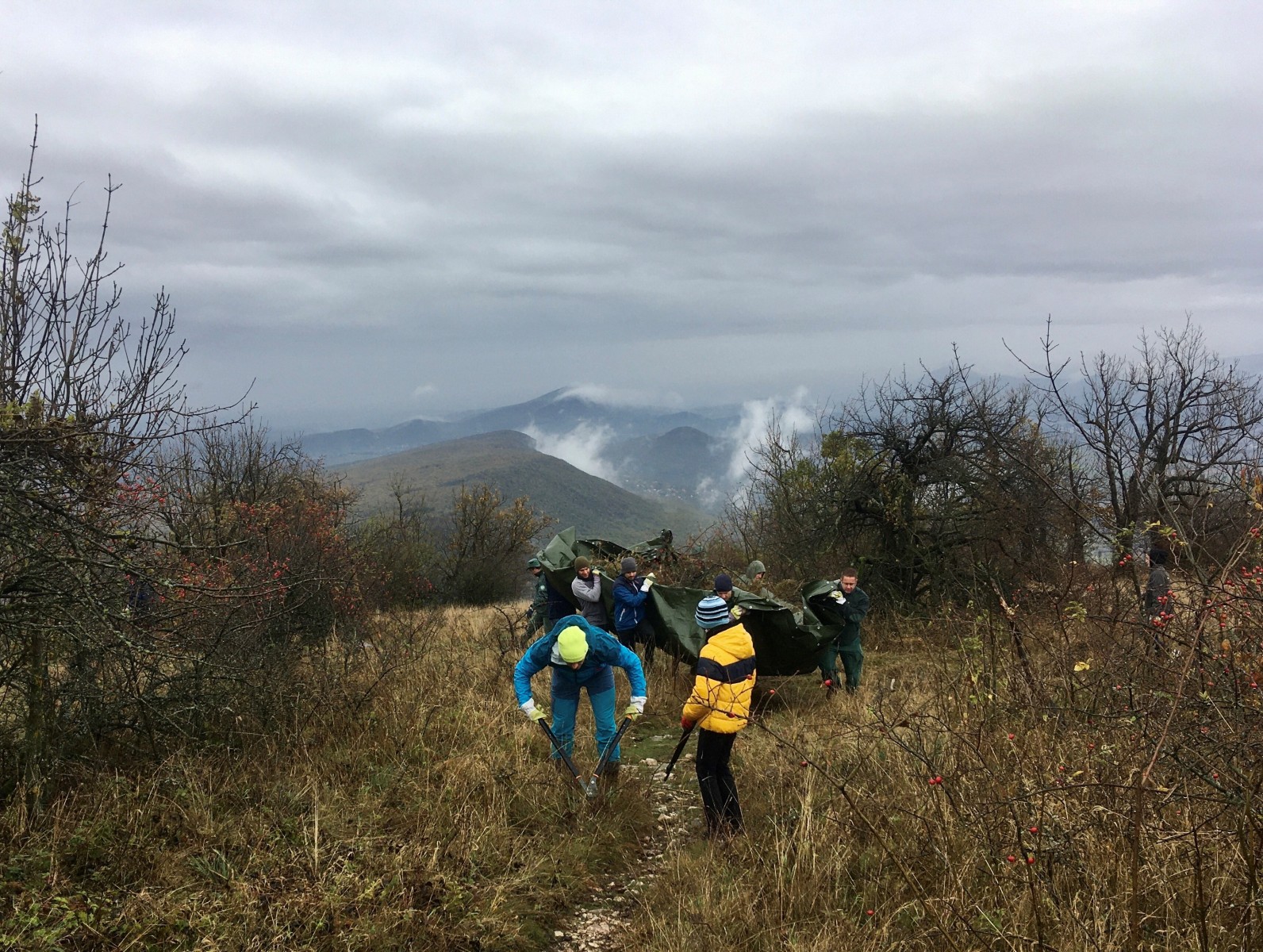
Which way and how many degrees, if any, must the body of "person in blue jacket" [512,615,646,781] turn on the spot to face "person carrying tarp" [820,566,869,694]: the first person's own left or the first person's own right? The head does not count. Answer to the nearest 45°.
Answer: approximately 135° to the first person's own left

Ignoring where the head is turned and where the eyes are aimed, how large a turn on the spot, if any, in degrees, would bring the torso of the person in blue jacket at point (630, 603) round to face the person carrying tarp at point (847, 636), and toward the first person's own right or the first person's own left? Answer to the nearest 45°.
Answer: approximately 45° to the first person's own left

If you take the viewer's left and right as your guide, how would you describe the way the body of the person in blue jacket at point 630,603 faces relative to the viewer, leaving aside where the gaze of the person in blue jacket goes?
facing the viewer and to the right of the viewer

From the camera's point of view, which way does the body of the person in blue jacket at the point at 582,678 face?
toward the camera

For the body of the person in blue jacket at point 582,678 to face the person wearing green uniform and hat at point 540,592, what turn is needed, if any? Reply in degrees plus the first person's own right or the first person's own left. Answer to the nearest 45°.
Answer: approximately 180°

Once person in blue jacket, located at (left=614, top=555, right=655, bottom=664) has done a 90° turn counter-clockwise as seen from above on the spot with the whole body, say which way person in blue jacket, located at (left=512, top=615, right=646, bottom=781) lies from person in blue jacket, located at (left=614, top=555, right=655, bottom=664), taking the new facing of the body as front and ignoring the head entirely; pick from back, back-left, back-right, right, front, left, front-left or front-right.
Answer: back-right

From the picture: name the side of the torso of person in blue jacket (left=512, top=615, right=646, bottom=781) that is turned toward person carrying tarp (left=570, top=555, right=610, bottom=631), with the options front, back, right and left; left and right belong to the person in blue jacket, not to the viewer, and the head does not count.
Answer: back
